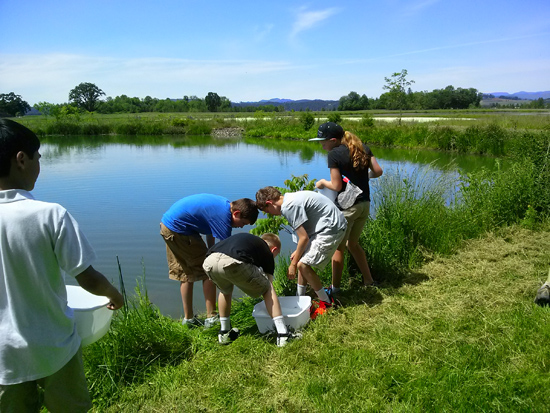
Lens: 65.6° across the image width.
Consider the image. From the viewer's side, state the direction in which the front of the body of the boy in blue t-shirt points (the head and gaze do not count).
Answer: to the viewer's right

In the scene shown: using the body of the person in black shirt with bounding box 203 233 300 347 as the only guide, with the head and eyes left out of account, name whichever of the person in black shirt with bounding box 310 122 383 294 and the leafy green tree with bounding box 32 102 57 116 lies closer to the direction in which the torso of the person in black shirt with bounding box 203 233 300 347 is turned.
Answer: the person in black shirt

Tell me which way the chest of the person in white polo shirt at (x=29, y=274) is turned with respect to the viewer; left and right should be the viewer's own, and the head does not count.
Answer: facing away from the viewer and to the right of the viewer

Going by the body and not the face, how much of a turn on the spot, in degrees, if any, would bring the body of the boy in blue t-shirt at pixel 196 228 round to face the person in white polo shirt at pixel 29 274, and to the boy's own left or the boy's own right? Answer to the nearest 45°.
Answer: approximately 90° to the boy's own right

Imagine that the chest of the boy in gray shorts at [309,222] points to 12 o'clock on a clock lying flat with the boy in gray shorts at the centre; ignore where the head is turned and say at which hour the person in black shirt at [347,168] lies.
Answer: The person in black shirt is roughly at 4 o'clock from the boy in gray shorts.

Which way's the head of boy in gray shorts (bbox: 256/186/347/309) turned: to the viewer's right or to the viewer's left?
to the viewer's left

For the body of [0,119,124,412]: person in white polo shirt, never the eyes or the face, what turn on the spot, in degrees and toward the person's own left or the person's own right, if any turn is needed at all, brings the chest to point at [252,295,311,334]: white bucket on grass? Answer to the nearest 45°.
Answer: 0° — they already face it

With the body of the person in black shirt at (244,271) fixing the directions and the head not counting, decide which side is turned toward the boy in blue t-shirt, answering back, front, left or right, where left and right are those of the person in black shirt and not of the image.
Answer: left

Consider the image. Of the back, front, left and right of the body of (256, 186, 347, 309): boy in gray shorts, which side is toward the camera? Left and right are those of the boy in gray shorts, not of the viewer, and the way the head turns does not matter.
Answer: left

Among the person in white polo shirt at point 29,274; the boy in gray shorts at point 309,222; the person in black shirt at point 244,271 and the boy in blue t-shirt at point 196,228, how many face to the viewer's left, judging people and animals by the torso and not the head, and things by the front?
1

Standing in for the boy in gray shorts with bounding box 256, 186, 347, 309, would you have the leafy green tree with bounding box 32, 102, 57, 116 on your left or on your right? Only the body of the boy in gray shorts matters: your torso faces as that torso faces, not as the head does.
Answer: on your right

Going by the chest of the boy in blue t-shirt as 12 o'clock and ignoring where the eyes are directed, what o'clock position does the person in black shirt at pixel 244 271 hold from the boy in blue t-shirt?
The person in black shirt is roughly at 2 o'clock from the boy in blue t-shirt.

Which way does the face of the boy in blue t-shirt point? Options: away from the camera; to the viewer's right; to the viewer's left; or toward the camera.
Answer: to the viewer's right

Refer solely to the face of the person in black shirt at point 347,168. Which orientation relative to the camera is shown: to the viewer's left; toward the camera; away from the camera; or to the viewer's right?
to the viewer's left

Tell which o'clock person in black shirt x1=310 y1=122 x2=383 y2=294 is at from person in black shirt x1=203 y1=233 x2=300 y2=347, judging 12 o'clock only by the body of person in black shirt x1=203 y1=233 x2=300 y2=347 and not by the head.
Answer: person in black shirt x1=310 y1=122 x2=383 y2=294 is roughly at 12 o'clock from person in black shirt x1=203 y1=233 x2=300 y2=347.

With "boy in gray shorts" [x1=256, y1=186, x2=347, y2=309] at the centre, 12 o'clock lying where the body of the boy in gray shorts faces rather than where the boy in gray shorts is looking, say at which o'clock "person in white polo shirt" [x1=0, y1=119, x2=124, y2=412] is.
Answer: The person in white polo shirt is roughly at 10 o'clock from the boy in gray shorts.

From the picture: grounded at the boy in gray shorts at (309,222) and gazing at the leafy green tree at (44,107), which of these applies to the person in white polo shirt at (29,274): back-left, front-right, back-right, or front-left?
back-left

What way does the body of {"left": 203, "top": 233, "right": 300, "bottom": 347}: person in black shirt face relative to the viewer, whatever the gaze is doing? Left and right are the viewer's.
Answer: facing away from the viewer and to the right of the viewer
